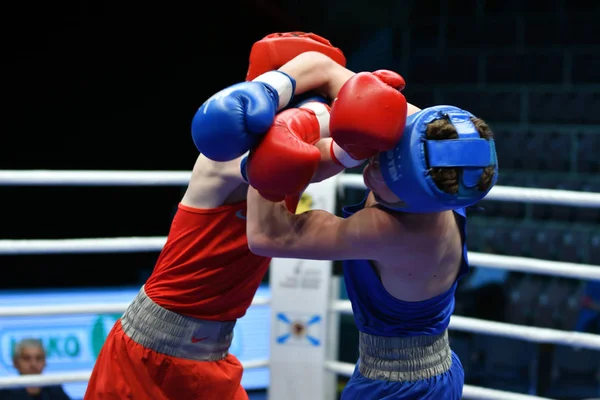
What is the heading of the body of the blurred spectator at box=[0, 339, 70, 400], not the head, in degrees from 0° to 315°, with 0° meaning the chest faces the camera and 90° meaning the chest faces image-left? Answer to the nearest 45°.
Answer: approximately 0°

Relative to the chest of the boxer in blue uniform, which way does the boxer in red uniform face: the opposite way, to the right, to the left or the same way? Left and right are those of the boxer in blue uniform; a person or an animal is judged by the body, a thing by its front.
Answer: the opposite way

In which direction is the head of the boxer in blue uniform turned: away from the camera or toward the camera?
away from the camera

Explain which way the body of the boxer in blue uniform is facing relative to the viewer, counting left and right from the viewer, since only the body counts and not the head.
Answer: facing away from the viewer and to the left of the viewer

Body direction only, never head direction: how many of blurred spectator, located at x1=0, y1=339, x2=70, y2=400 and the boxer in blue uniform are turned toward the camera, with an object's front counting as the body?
1

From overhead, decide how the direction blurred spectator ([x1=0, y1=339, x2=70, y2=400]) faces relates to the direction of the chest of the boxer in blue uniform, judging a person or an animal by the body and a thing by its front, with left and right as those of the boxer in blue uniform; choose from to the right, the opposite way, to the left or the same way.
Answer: the opposite way

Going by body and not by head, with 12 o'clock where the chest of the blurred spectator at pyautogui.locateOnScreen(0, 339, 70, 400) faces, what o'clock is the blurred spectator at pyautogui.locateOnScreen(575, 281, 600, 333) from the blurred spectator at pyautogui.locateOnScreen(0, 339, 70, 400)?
the blurred spectator at pyautogui.locateOnScreen(575, 281, 600, 333) is roughly at 9 o'clock from the blurred spectator at pyautogui.locateOnScreen(0, 339, 70, 400).
